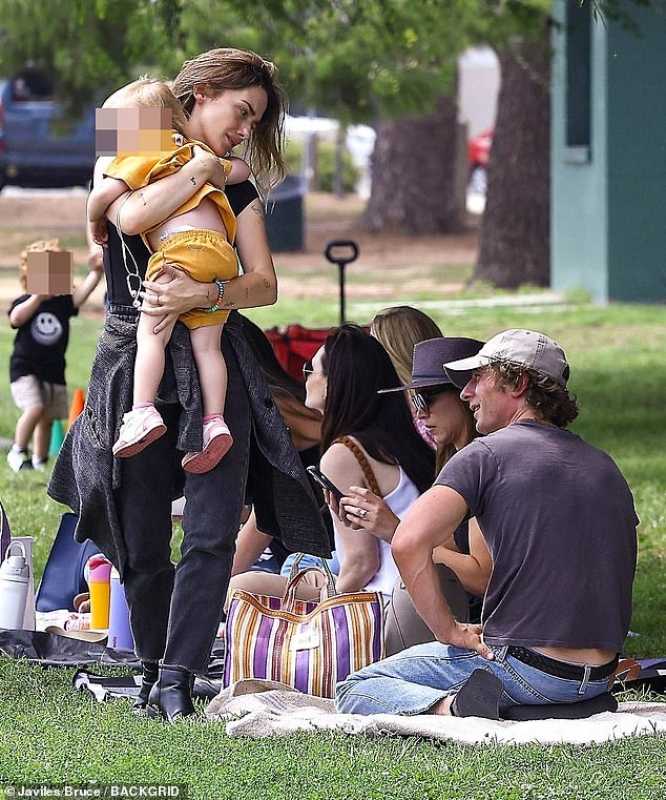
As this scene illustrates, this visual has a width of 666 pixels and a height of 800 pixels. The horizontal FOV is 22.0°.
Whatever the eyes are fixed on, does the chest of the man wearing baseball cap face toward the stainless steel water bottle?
yes

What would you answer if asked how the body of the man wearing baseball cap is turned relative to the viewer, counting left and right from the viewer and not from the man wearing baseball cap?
facing away from the viewer and to the left of the viewer

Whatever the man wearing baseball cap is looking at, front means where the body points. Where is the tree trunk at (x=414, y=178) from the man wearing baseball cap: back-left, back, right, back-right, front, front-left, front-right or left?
front-right

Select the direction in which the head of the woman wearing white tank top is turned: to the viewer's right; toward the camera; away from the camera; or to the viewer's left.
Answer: to the viewer's left

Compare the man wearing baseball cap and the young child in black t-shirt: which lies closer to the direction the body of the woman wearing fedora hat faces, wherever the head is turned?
the man wearing baseball cap
